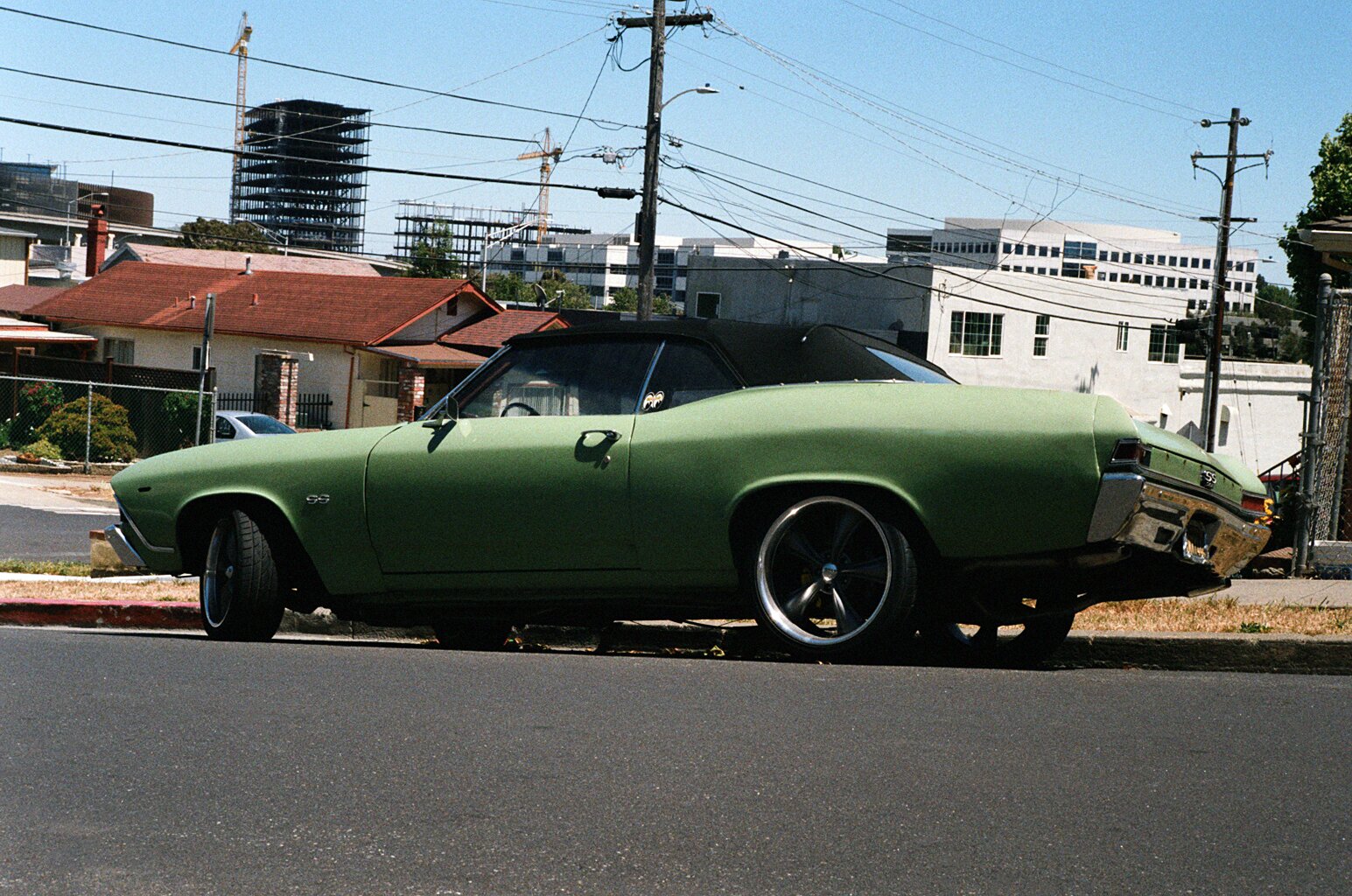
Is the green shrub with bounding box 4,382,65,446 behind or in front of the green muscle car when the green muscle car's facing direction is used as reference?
in front

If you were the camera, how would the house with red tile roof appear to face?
facing the viewer and to the right of the viewer

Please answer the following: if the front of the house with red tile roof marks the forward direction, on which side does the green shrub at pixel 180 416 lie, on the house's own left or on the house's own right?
on the house's own right

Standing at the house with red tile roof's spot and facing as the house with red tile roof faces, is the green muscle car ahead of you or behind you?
ahead

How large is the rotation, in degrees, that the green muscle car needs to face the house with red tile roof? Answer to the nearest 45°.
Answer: approximately 45° to its right

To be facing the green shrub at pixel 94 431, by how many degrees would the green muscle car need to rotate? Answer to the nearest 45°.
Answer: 0° — it already faces it

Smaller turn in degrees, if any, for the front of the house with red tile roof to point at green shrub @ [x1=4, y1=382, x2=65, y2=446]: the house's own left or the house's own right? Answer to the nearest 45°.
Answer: approximately 90° to the house's own right

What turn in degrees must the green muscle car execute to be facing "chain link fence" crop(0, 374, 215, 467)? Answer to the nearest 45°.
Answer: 0° — it already faces it

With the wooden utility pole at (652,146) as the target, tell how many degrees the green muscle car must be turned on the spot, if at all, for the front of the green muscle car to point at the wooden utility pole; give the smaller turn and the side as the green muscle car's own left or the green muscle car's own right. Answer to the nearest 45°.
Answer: approximately 45° to the green muscle car's own right

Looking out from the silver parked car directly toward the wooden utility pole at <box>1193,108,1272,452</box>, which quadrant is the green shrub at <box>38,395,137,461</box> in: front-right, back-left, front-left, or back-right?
back-left

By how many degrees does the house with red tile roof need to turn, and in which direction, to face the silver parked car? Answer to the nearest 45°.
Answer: approximately 45° to its right

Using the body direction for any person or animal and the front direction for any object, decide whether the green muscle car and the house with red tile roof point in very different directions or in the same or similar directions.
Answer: very different directions

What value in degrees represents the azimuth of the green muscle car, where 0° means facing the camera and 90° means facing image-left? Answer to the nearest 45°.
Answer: approximately 135°
